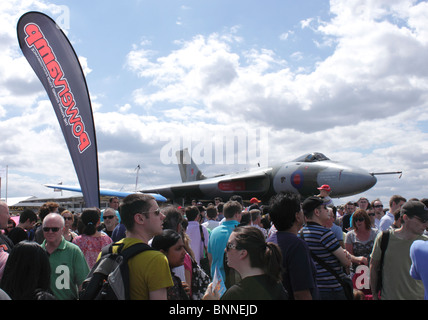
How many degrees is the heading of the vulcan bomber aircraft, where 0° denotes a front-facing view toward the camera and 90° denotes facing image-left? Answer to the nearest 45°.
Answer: approximately 315°
